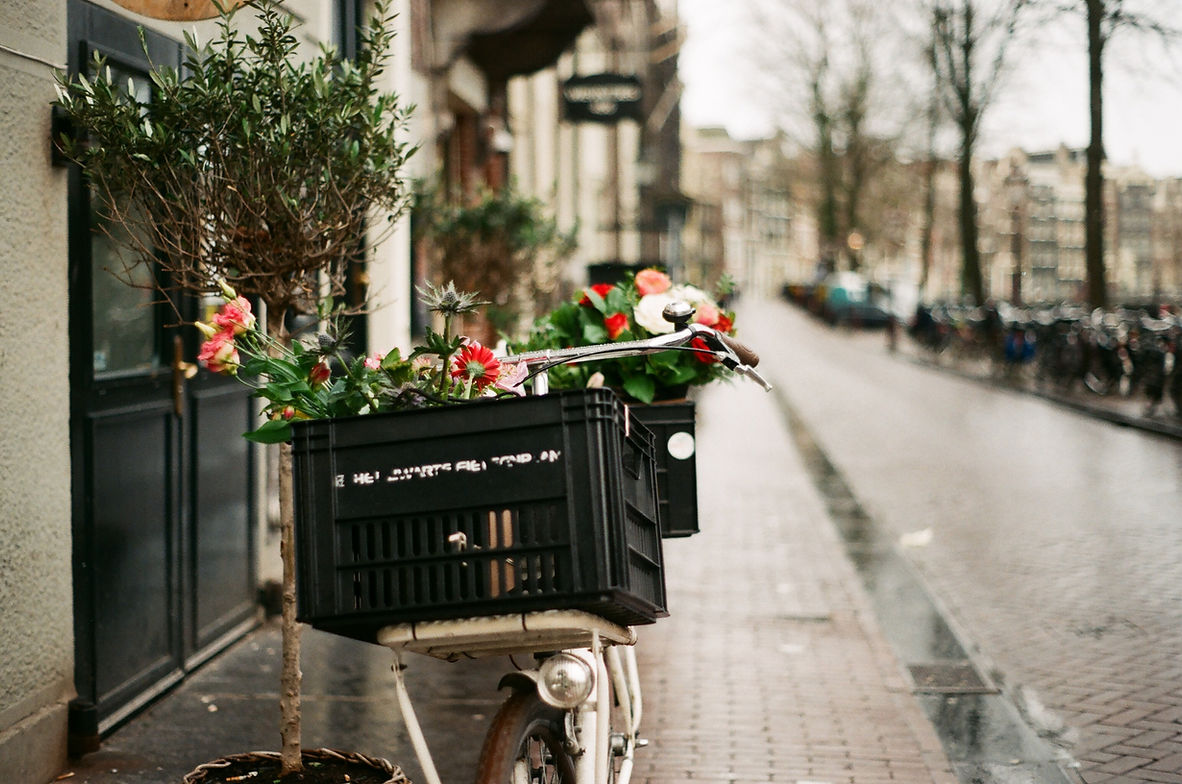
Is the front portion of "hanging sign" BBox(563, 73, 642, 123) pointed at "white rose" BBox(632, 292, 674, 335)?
yes

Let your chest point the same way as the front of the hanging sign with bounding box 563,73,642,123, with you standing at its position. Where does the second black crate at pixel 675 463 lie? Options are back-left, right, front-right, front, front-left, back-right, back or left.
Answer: front

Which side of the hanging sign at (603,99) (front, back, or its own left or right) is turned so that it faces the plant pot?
front

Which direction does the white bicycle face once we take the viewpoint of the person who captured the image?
facing the viewer and to the left of the viewer

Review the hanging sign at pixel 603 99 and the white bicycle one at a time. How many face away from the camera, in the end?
0

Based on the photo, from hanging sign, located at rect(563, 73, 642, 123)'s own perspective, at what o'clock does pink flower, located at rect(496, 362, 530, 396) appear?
The pink flower is roughly at 12 o'clock from the hanging sign.

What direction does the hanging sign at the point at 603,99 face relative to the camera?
toward the camera

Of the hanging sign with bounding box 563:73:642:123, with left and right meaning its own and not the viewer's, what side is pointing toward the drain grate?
front

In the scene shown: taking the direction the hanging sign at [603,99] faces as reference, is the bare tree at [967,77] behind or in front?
behind

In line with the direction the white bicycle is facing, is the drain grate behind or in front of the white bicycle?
behind

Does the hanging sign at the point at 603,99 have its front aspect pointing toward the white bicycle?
yes

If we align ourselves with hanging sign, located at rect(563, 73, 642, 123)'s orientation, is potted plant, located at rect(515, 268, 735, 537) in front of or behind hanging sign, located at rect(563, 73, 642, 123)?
in front

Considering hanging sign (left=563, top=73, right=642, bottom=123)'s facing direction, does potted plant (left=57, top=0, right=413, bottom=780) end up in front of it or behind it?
in front

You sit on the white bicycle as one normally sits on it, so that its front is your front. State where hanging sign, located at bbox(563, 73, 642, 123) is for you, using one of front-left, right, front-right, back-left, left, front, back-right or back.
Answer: back-right
